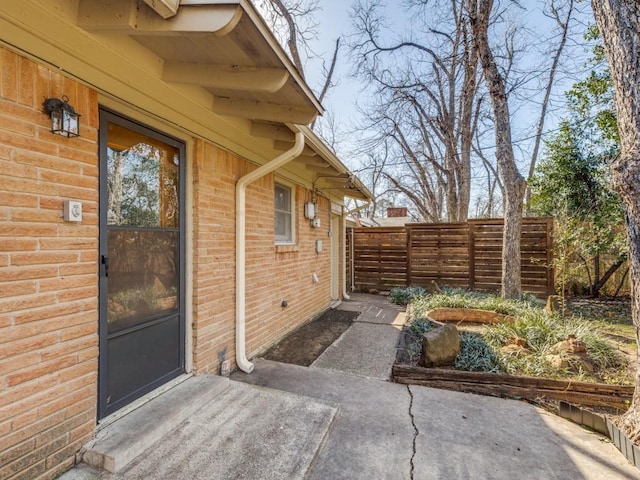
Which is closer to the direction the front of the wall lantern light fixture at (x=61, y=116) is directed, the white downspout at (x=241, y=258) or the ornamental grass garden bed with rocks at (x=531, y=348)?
the ornamental grass garden bed with rocks

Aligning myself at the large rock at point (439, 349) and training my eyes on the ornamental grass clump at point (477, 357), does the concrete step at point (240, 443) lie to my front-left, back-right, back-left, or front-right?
back-right

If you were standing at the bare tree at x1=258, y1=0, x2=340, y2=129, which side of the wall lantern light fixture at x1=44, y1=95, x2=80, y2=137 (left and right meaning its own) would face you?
left

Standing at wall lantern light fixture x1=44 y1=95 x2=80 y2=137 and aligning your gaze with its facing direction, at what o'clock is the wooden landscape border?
The wooden landscape border is roughly at 11 o'clock from the wall lantern light fixture.

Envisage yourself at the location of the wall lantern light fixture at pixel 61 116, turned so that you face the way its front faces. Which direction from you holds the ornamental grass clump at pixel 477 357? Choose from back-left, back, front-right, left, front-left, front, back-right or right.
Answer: front-left

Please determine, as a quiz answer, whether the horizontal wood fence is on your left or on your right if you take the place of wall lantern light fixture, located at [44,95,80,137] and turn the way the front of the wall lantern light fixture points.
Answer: on your left

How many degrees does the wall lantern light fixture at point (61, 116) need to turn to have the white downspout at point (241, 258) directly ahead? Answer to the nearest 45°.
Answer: approximately 90° to its left
